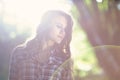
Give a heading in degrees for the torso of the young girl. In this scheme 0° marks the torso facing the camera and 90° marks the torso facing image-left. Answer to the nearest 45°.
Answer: approximately 315°

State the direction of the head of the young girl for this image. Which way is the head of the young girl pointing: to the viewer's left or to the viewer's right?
to the viewer's right
